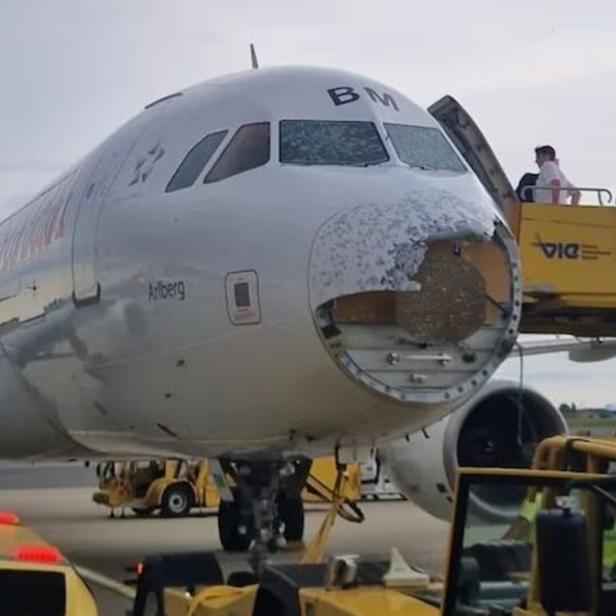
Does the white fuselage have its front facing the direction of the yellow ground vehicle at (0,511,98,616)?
no

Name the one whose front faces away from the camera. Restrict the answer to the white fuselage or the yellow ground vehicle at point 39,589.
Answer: the yellow ground vehicle

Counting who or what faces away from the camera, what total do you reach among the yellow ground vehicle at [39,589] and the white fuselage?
1

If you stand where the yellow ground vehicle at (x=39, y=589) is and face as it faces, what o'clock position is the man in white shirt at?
The man in white shirt is roughly at 1 o'clock from the yellow ground vehicle.

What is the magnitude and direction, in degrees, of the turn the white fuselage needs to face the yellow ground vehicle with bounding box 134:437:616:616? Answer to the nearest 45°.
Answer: approximately 45° to its right

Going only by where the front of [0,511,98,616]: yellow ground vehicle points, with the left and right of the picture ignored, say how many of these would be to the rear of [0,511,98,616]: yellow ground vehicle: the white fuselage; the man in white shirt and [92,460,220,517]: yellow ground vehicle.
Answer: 0

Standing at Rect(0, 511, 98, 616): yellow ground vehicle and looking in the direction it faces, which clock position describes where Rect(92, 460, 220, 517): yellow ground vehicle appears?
Rect(92, 460, 220, 517): yellow ground vehicle is roughly at 12 o'clock from Rect(0, 511, 98, 616): yellow ground vehicle.

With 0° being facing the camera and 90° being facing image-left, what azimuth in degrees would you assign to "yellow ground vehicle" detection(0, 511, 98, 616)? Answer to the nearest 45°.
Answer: approximately 180°

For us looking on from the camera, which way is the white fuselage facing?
facing the viewer and to the right of the viewer

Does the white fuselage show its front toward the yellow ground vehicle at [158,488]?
no

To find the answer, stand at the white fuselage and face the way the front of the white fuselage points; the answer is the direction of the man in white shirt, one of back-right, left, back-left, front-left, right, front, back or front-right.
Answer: left

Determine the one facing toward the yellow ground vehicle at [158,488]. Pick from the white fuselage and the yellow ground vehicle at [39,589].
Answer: the yellow ground vehicle at [39,589]
